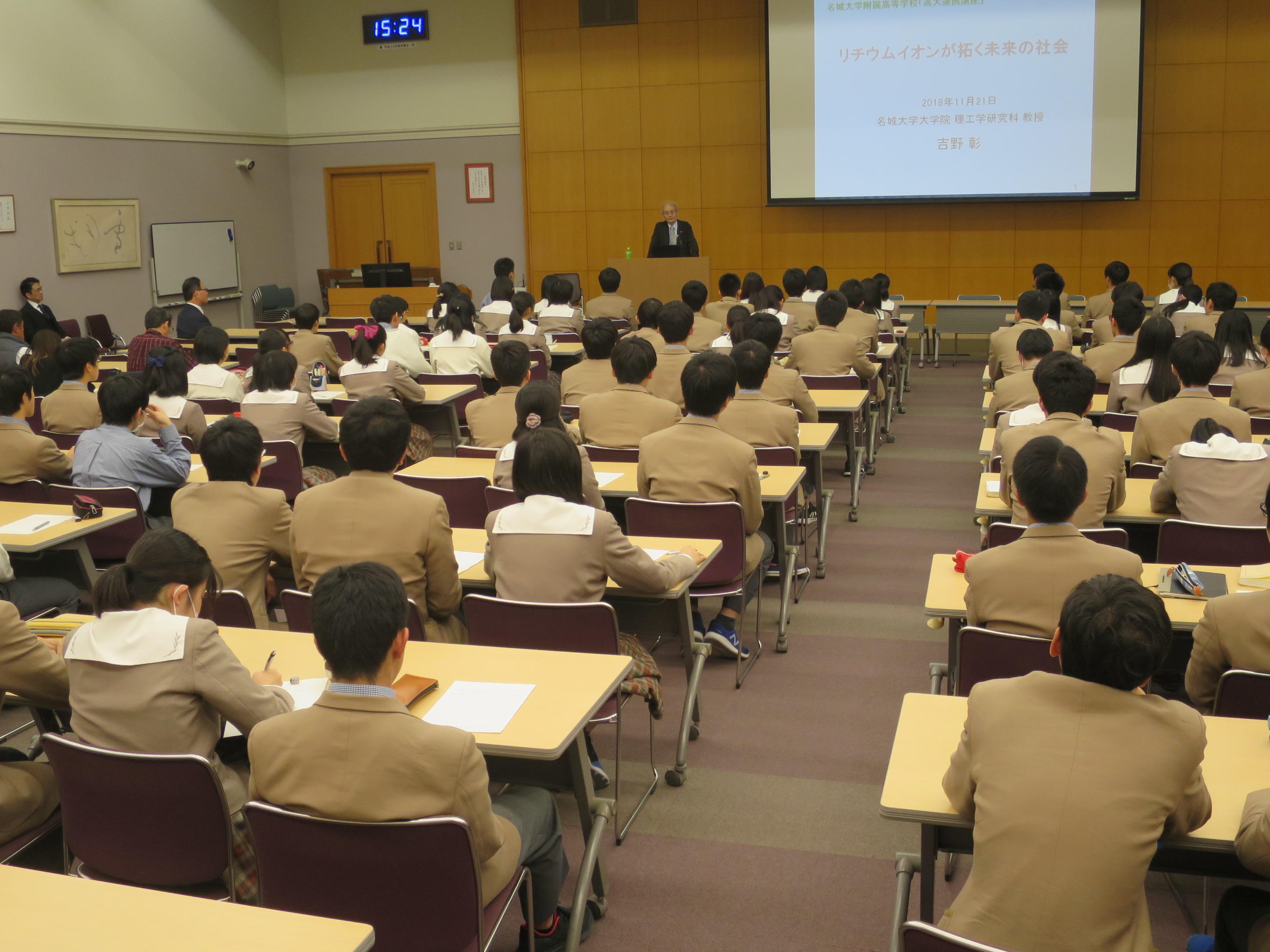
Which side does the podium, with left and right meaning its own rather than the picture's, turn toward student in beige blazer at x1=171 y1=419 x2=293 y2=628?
front

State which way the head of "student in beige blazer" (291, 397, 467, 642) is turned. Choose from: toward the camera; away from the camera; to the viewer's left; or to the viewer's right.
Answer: away from the camera

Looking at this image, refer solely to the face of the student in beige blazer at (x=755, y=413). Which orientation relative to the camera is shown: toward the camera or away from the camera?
away from the camera

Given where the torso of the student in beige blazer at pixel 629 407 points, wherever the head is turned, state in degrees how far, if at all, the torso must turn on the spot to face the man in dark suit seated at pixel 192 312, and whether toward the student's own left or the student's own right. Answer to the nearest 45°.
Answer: approximately 45° to the student's own left

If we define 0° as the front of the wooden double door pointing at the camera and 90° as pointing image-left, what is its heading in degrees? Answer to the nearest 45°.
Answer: approximately 0°

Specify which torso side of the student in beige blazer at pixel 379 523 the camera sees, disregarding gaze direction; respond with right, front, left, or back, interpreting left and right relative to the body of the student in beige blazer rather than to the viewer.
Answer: back

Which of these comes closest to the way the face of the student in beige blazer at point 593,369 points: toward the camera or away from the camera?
away from the camera

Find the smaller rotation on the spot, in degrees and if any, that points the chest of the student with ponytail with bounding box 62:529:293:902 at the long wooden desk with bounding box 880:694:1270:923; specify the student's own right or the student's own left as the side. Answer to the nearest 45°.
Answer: approximately 90° to the student's own right

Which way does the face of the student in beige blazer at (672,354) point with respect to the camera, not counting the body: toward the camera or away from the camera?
away from the camera

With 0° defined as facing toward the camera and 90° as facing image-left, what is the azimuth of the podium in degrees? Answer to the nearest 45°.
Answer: approximately 0°

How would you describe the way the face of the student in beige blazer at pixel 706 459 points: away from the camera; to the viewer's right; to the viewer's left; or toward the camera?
away from the camera

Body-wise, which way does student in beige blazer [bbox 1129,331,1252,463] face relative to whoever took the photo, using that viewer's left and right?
facing away from the viewer

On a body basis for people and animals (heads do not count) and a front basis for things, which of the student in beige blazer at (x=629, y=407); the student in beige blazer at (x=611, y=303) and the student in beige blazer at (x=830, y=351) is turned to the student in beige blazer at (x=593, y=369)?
the student in beige blazer at (x=629, y=407)

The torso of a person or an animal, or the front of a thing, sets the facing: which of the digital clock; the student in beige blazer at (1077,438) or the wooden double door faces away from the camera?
the student in beige blazer

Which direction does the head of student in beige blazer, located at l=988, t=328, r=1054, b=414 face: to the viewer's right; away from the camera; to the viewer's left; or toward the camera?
away from the camera

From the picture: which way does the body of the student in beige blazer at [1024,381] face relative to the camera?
away from the camera

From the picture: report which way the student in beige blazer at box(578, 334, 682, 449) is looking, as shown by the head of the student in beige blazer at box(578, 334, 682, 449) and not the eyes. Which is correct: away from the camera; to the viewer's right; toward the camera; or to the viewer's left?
away from the camera
